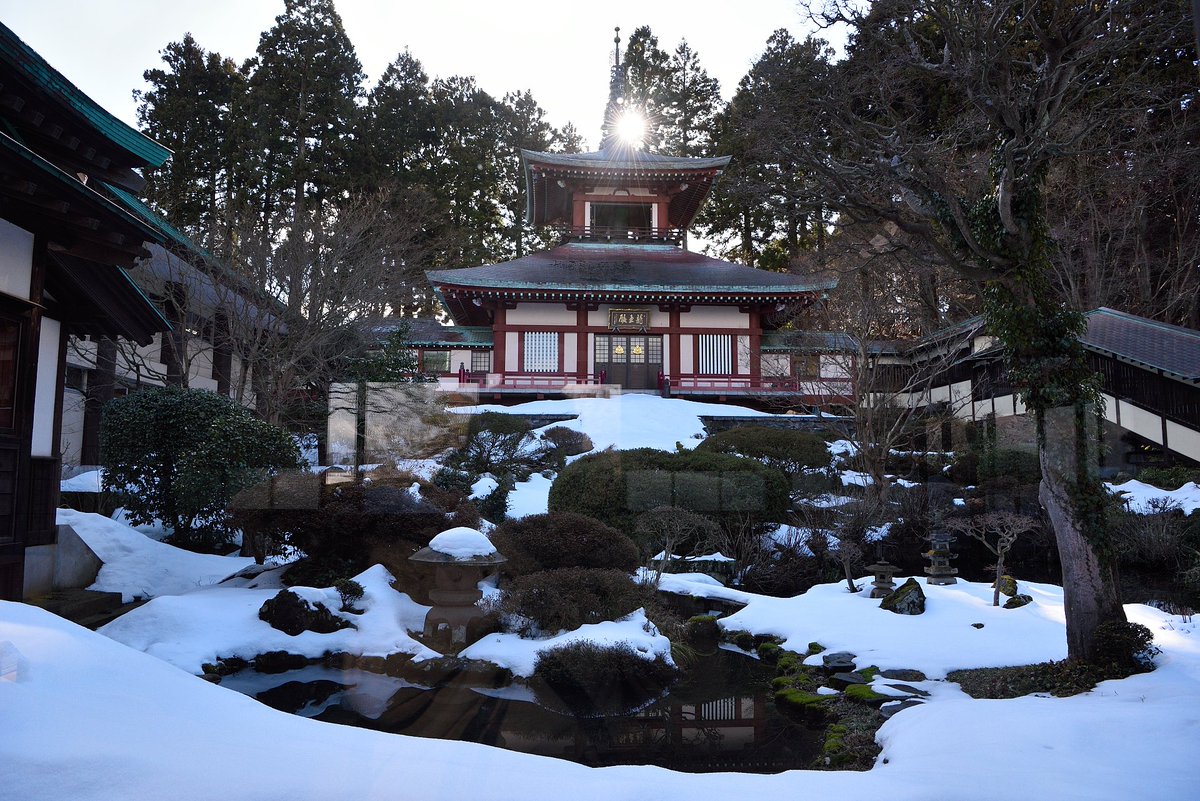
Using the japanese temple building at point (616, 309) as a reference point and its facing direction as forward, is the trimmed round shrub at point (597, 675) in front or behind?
in front

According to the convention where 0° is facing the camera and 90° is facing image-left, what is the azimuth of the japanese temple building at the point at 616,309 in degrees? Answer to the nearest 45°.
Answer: approximately 0°

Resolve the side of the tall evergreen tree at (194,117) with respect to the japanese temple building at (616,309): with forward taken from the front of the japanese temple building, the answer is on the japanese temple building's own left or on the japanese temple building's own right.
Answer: on the japanese temple building's own right

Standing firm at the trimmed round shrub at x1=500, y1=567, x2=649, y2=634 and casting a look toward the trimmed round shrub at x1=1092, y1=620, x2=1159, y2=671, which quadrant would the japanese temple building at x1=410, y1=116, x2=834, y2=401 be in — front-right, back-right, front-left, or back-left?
back-left

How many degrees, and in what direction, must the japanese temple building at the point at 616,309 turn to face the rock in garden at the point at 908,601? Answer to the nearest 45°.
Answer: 0° — it already faces it

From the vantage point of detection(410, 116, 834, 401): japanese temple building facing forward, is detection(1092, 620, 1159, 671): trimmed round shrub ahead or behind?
ahead

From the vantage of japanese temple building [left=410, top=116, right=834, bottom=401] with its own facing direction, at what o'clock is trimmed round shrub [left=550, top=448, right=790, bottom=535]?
The trimmed round shrub is roughly at 12 o'clock from the japanese temple building.

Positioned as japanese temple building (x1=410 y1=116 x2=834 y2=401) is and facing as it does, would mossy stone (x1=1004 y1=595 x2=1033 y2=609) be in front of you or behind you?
in front

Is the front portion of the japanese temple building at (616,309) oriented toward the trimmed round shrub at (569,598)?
yes

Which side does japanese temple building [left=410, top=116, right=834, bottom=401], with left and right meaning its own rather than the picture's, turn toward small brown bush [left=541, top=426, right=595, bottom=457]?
front

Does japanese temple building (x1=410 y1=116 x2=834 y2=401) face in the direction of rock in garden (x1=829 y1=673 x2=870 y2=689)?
yes

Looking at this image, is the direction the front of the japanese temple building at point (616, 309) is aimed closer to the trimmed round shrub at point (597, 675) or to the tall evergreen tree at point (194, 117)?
the trimmed round shrub

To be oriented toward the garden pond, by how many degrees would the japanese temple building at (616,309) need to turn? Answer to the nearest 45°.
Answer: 0° — it already faces it
